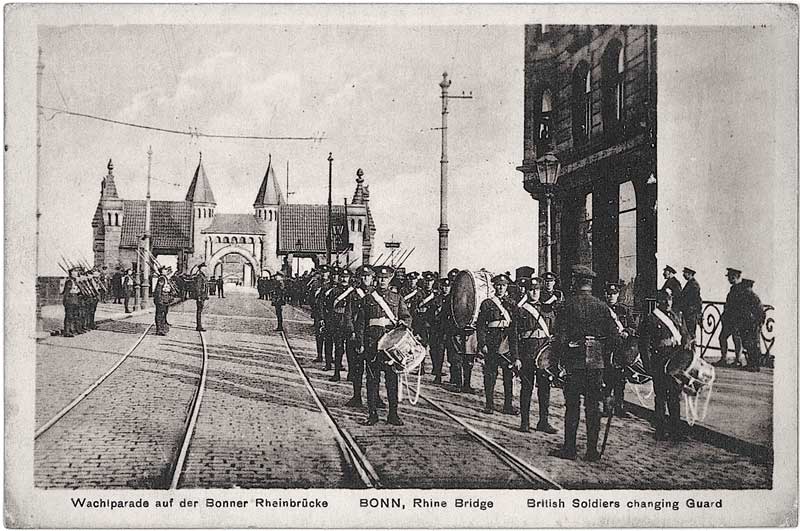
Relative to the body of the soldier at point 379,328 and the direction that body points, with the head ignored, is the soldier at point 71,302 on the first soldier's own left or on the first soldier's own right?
on the first soldier's own right

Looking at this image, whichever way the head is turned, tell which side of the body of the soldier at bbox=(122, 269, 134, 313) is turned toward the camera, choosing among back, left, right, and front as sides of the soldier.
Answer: right

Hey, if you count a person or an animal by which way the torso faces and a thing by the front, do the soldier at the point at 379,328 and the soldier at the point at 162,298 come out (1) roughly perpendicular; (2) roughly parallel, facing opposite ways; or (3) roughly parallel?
roughly perpendicular

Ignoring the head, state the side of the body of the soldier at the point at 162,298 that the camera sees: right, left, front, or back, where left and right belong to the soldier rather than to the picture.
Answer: right

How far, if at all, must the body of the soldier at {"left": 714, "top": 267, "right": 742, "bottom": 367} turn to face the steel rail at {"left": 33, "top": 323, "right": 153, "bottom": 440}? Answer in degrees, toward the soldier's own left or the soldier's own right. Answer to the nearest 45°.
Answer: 0° — they already face it

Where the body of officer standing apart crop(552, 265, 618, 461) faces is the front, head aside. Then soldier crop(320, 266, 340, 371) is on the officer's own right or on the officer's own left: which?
on the officer's own left

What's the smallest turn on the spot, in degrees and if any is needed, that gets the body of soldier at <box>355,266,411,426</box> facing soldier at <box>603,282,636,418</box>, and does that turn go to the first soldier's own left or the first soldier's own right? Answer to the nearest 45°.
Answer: approximately 90° to the first soldier's own left
